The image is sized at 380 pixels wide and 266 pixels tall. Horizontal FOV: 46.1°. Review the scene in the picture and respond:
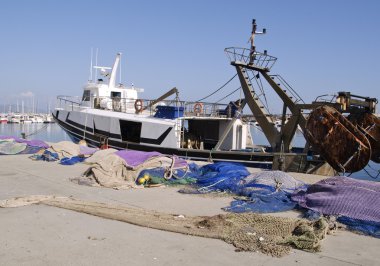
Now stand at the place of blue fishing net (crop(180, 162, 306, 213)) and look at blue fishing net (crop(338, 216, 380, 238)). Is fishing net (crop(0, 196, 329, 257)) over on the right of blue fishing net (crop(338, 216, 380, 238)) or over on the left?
right

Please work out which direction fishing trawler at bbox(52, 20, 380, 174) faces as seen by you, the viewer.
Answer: facing away from the viewer and to the left of the viewer

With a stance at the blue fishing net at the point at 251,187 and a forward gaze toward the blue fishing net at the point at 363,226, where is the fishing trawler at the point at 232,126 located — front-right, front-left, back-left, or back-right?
back-left

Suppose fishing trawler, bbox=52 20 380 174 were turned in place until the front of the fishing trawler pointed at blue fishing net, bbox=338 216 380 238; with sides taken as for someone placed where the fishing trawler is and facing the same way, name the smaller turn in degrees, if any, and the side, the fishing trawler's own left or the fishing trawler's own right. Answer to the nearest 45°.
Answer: approximately 135° to the fishing trawler's own left

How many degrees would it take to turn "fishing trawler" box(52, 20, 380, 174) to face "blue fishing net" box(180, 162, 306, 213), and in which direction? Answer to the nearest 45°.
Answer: approximately 135° to its left

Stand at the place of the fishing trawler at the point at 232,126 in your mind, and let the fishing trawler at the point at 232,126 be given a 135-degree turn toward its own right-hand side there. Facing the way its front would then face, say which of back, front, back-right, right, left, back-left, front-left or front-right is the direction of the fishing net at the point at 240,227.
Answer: right

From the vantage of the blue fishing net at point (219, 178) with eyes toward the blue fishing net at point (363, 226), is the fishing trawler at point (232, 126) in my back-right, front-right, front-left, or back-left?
back-left
